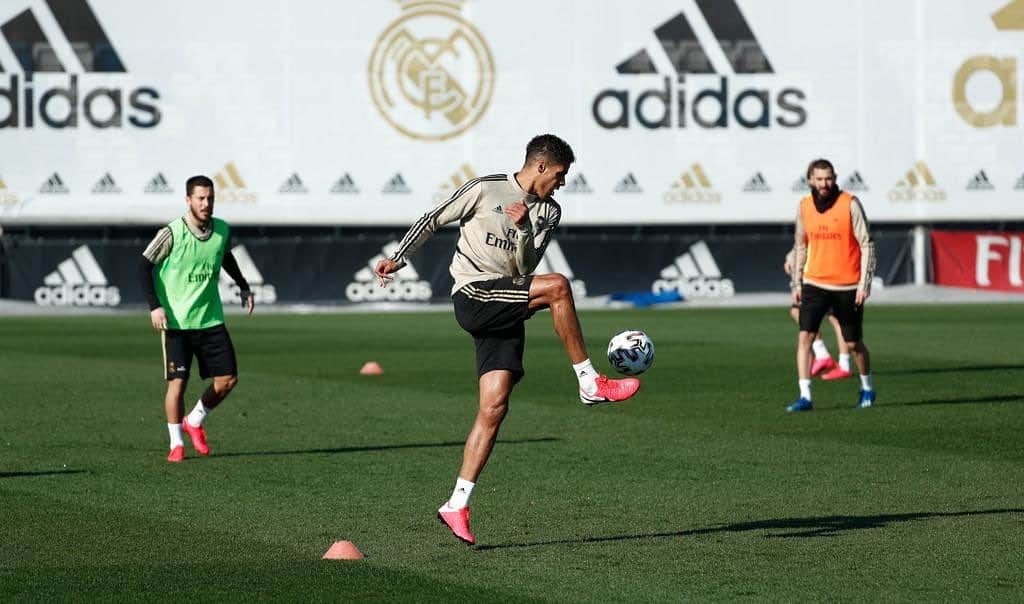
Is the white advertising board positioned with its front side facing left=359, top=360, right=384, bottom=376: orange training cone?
yes

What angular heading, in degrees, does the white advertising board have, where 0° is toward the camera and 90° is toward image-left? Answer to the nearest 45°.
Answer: approximately 0°

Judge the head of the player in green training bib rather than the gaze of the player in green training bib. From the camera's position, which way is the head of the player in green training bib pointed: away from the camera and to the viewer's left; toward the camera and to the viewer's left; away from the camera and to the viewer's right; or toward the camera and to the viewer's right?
toward the camera and to the viewer's right

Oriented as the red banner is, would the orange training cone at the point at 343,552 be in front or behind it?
in front

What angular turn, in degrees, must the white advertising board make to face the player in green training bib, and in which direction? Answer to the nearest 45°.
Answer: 0° — it already faces them

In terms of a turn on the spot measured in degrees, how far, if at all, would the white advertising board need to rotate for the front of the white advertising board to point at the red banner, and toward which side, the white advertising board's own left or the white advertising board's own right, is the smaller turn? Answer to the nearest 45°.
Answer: approximately 90° to the white advertising board's own left

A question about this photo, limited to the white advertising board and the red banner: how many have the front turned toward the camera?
2

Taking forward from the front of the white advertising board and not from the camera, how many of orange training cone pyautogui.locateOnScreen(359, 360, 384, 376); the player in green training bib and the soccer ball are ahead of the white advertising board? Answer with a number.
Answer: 3

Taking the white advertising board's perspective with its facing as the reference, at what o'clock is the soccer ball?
The soccer ball is roughly at 12 o'clock from the white advertising board.

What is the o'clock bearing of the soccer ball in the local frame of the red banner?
The soccer ball is roughly at 12 o'clock from the red banner.

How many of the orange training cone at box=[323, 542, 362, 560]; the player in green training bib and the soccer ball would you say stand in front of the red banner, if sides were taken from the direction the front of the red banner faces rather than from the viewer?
3

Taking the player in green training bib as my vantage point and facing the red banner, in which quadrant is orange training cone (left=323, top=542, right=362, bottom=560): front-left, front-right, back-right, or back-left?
back-right

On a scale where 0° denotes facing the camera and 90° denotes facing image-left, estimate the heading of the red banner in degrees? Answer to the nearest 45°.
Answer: approximately 0°

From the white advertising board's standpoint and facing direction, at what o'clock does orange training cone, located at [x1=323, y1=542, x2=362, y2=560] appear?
The orange training cone is roughly at 12 o'clock from the white advertising board.
